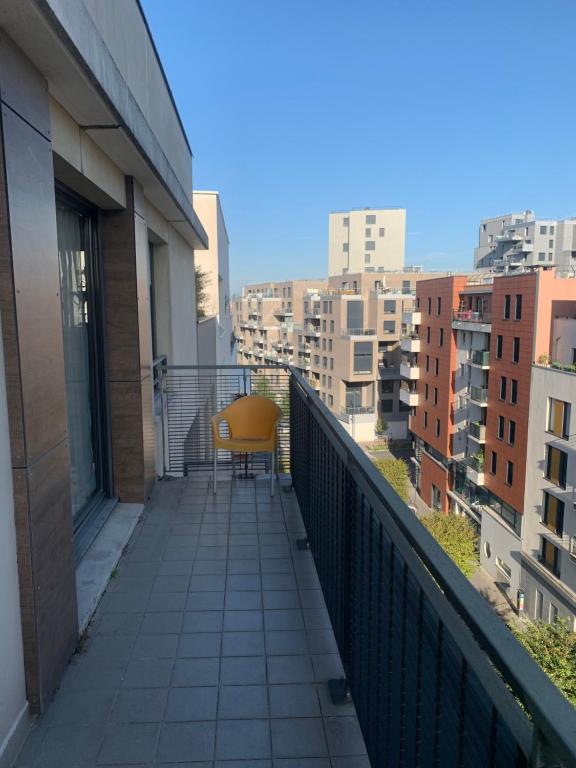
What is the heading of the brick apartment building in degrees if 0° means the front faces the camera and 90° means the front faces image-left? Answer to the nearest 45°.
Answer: approximately 45°

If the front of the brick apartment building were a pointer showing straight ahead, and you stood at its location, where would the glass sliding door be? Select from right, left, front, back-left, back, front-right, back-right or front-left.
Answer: front-left

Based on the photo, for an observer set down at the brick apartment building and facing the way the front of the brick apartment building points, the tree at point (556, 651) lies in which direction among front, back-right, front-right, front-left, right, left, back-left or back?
front-left

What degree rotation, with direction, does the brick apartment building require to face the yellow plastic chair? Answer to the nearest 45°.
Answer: approximately 45° to its left

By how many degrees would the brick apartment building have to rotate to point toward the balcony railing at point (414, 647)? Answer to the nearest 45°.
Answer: approximately 45° to its left
